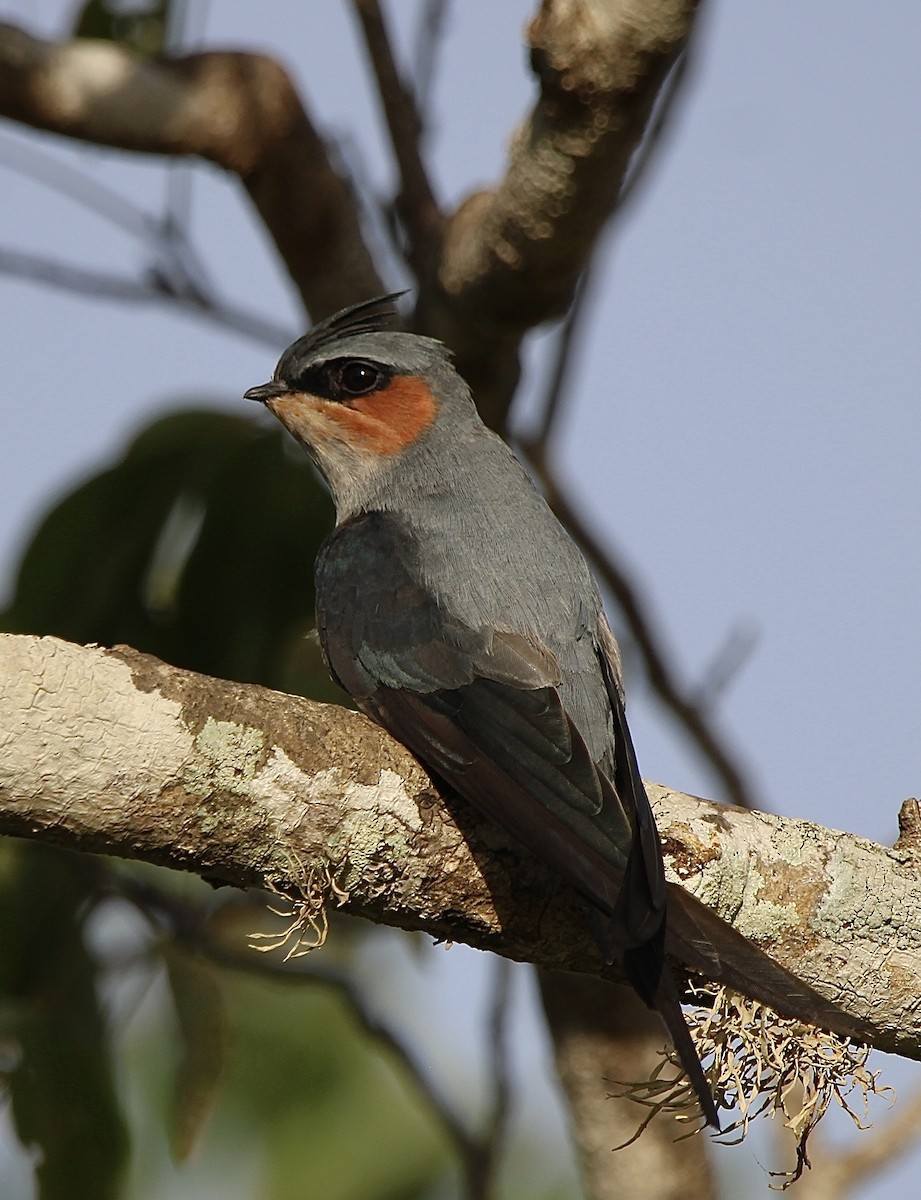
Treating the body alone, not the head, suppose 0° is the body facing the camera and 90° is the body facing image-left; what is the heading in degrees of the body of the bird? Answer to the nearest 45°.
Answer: approximately 135°

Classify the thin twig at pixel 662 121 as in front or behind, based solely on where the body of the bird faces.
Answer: in front

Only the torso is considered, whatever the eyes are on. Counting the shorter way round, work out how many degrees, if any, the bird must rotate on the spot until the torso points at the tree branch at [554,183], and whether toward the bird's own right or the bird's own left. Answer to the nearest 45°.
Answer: approximately 45° to the bird's own right

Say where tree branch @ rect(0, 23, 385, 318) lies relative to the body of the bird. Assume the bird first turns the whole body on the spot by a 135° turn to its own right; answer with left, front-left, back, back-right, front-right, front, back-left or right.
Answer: back-left

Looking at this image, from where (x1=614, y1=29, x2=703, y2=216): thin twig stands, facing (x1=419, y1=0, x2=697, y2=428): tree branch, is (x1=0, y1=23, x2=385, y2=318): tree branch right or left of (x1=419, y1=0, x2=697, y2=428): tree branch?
right

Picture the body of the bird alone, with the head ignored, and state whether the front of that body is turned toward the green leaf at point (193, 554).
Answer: yes

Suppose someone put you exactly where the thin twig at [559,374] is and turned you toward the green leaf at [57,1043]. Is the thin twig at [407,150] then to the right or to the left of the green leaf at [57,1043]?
right

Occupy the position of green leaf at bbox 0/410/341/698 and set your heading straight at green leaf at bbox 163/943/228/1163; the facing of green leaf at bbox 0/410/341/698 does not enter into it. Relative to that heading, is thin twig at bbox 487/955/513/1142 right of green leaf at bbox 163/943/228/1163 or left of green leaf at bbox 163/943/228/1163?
left
